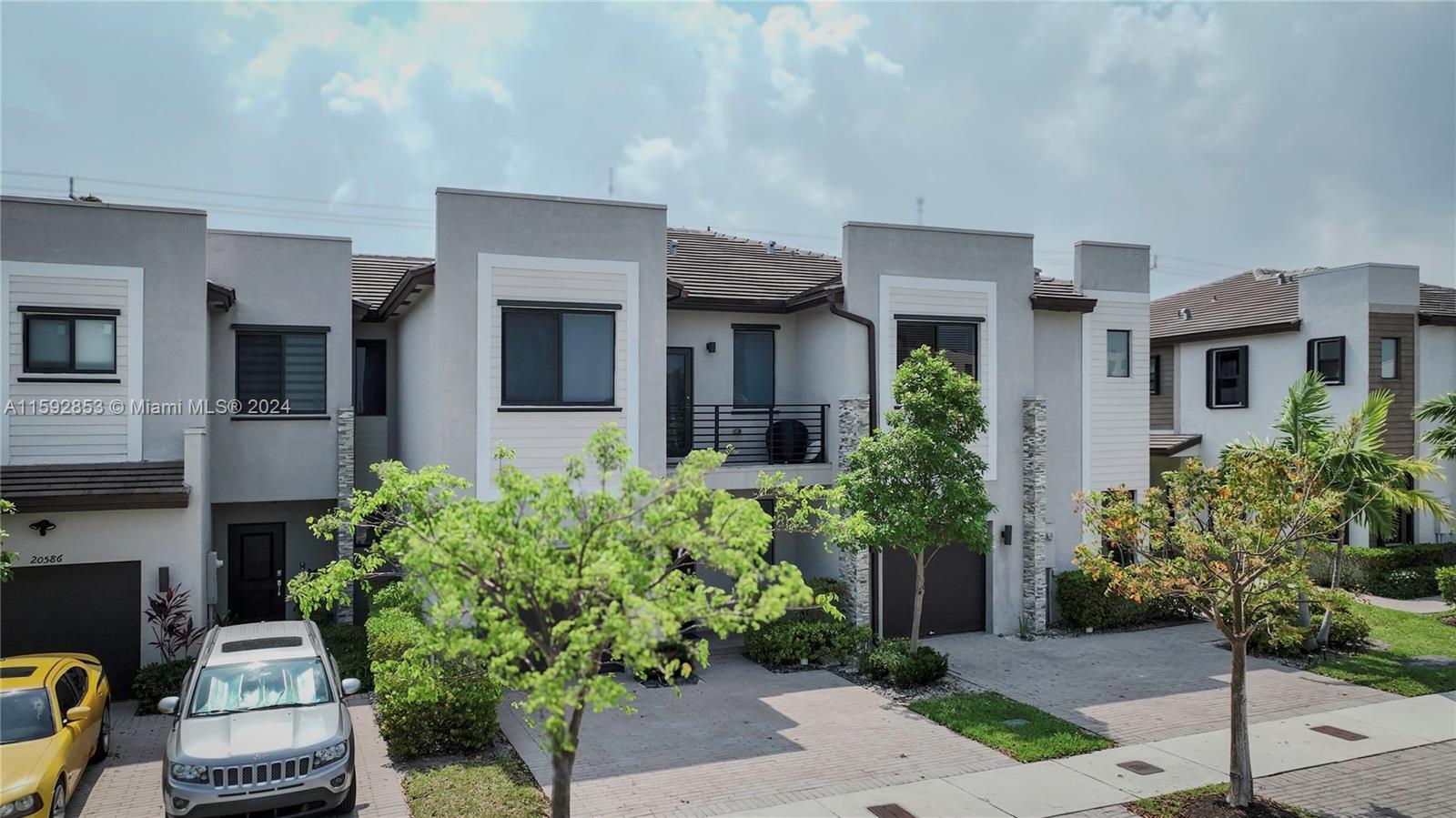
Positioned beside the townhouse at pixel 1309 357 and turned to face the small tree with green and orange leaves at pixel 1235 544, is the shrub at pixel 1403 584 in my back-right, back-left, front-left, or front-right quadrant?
front-left

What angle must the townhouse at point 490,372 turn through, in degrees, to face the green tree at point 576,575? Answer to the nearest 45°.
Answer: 0° — it already faces it

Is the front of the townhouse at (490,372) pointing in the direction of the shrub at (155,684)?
no

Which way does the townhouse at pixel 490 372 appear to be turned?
toward the camera

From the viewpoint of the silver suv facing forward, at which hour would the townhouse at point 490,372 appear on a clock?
The townhouse is roughly at 7 o'clock from the silver suv.

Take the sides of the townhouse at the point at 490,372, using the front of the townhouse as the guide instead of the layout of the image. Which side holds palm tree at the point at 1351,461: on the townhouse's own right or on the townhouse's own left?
on the townhouse's own left

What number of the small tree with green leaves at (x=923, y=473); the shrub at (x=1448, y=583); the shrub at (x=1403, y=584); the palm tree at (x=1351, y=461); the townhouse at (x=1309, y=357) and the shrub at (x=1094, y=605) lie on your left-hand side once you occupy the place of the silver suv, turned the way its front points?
6

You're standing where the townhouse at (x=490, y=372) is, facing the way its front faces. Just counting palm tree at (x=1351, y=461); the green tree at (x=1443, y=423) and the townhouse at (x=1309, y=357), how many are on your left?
3

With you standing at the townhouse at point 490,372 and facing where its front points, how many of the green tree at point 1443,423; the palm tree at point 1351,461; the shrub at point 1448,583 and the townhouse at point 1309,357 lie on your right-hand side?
0

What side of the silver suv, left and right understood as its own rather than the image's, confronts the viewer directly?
front

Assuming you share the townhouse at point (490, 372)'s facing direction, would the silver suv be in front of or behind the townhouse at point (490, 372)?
in front

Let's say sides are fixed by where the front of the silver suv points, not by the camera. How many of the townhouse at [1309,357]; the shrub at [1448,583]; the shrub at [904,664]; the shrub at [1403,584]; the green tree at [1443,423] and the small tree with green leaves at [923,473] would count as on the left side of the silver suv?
6

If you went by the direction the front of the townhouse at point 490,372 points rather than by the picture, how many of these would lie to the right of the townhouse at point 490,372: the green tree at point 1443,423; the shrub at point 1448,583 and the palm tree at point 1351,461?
0

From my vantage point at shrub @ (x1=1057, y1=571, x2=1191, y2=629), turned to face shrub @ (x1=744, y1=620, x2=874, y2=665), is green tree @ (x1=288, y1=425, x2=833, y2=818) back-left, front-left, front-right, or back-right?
front-left

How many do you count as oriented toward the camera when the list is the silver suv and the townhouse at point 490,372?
2

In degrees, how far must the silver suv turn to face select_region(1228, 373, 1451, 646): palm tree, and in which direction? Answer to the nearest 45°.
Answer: approximately 90° to its left

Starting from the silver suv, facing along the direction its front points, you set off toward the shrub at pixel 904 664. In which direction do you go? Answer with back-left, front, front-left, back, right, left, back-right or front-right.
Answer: left

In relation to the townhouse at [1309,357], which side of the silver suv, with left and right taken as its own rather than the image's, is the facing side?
left

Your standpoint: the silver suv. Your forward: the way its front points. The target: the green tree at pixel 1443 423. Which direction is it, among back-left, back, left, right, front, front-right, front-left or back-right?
left

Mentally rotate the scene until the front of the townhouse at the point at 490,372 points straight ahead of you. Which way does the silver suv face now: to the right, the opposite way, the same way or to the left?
the same way
